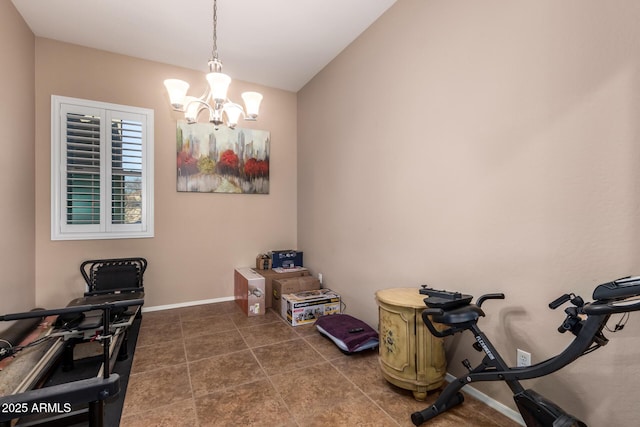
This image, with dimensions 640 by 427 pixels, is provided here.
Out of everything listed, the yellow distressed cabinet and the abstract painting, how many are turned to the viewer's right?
0

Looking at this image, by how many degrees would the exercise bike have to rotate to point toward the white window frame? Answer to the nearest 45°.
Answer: approximately 135° to its right

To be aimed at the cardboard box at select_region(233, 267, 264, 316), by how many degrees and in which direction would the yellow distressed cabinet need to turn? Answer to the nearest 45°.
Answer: approximately 90° to its right

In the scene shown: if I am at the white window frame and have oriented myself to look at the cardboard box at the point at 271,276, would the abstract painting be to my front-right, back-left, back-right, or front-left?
front-left

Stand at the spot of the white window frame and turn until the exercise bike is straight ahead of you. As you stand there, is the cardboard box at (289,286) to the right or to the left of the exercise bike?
left

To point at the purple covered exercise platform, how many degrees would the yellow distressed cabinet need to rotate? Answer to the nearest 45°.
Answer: approximately 90° to its right

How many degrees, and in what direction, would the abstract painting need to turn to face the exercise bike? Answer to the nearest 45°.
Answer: approximately 45° to its left

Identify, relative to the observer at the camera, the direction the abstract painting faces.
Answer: facing the viewer

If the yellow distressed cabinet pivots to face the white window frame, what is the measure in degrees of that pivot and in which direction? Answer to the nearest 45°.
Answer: approximately 45° to its right

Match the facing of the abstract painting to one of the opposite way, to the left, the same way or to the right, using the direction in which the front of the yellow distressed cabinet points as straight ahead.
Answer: to the left

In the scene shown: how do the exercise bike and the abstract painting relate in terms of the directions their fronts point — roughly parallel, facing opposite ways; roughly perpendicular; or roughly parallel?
roughly parallel

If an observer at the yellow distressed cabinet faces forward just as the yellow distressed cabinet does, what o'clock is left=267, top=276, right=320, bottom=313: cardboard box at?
The cardboard box is roughly at 3 o'clock from the yellow distressed cabinet.

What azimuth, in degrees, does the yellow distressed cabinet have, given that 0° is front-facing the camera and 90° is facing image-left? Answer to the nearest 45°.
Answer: approximately 45°

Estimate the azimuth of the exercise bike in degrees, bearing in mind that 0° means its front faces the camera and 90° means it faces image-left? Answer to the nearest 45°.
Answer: approximately 315°
